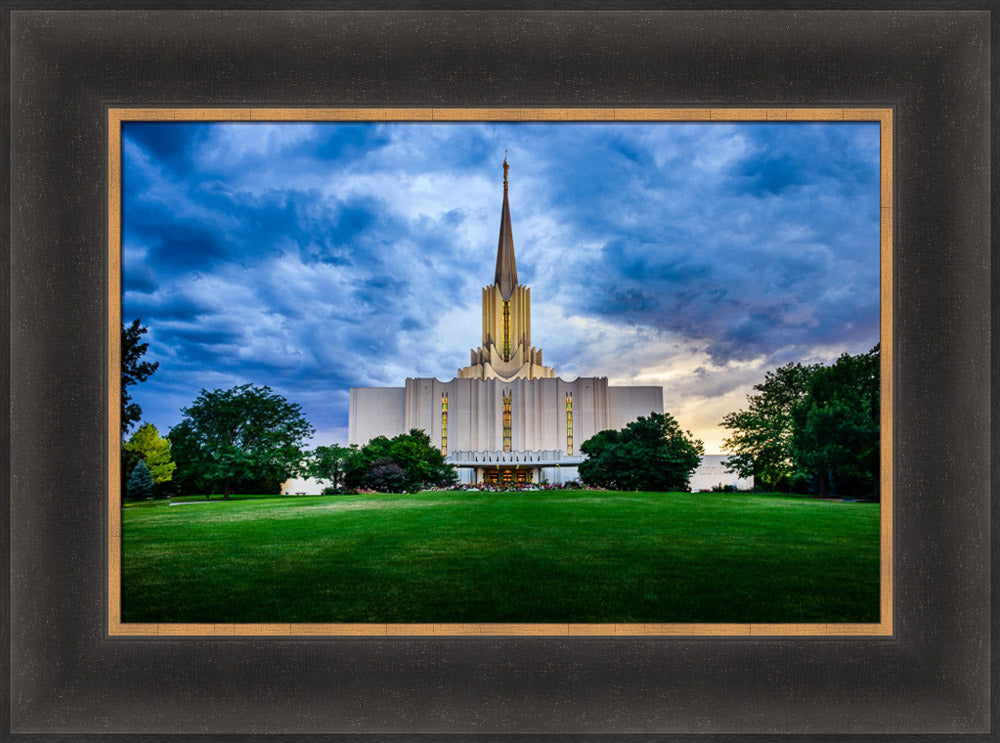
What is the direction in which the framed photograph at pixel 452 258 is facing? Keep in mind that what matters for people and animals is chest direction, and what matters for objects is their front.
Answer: toward the camera
